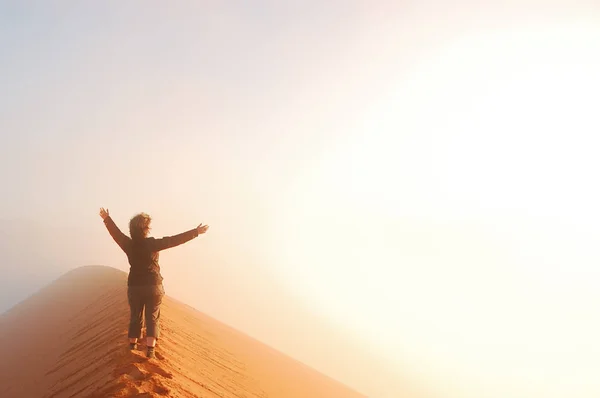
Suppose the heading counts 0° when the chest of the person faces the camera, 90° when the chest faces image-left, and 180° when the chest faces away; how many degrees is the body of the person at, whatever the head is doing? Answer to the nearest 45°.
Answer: approximately 180°
